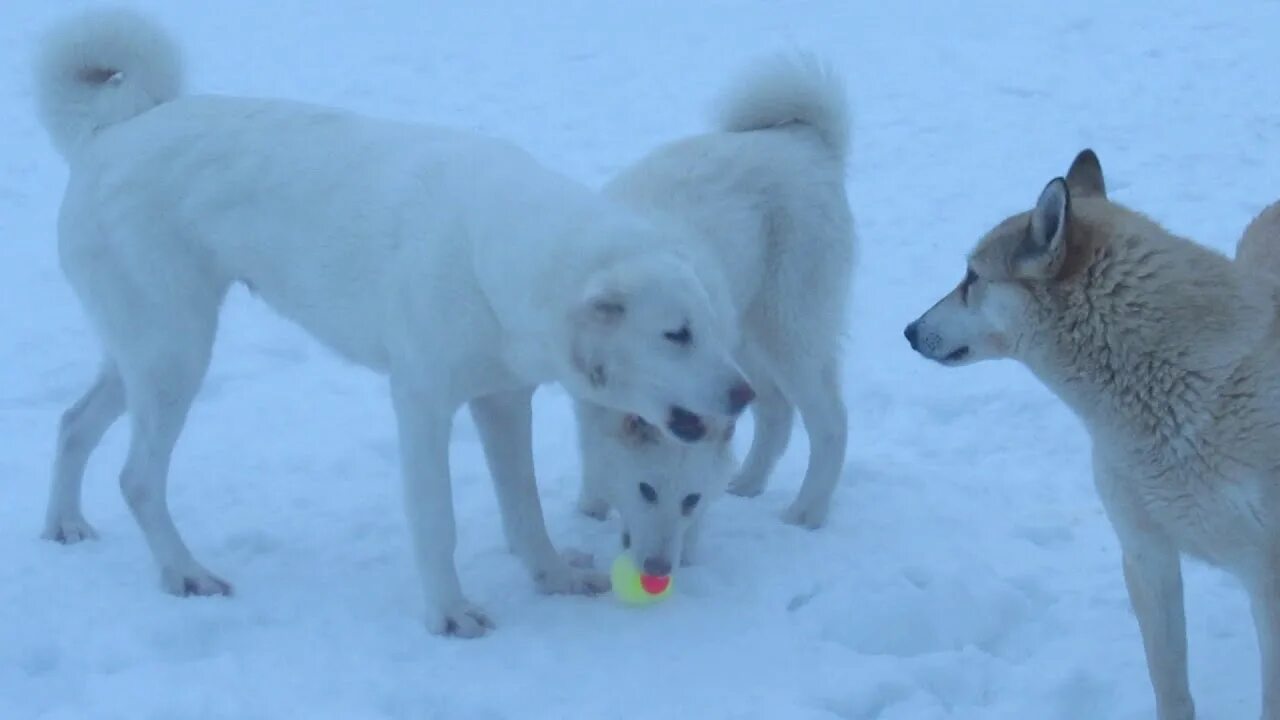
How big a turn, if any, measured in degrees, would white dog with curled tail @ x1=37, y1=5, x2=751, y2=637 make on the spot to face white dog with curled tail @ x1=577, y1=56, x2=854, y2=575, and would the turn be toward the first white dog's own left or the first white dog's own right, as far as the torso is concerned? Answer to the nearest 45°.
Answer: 0° — it already faces it

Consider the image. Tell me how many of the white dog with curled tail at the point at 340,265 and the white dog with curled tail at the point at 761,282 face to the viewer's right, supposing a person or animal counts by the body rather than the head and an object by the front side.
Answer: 1

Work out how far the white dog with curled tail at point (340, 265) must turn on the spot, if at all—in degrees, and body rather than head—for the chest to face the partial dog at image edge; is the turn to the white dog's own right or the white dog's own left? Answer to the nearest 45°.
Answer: approximately 45° to the white dog's own right

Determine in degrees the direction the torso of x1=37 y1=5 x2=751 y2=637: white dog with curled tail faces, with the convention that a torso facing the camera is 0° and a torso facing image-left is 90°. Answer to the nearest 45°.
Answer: approximately 270°

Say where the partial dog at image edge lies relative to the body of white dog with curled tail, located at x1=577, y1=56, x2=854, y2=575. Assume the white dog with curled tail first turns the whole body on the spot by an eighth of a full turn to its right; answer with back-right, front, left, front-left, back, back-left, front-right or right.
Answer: back-left

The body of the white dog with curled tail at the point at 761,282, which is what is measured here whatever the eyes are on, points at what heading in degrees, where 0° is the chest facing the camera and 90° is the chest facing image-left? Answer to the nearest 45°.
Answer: approximately 45°
